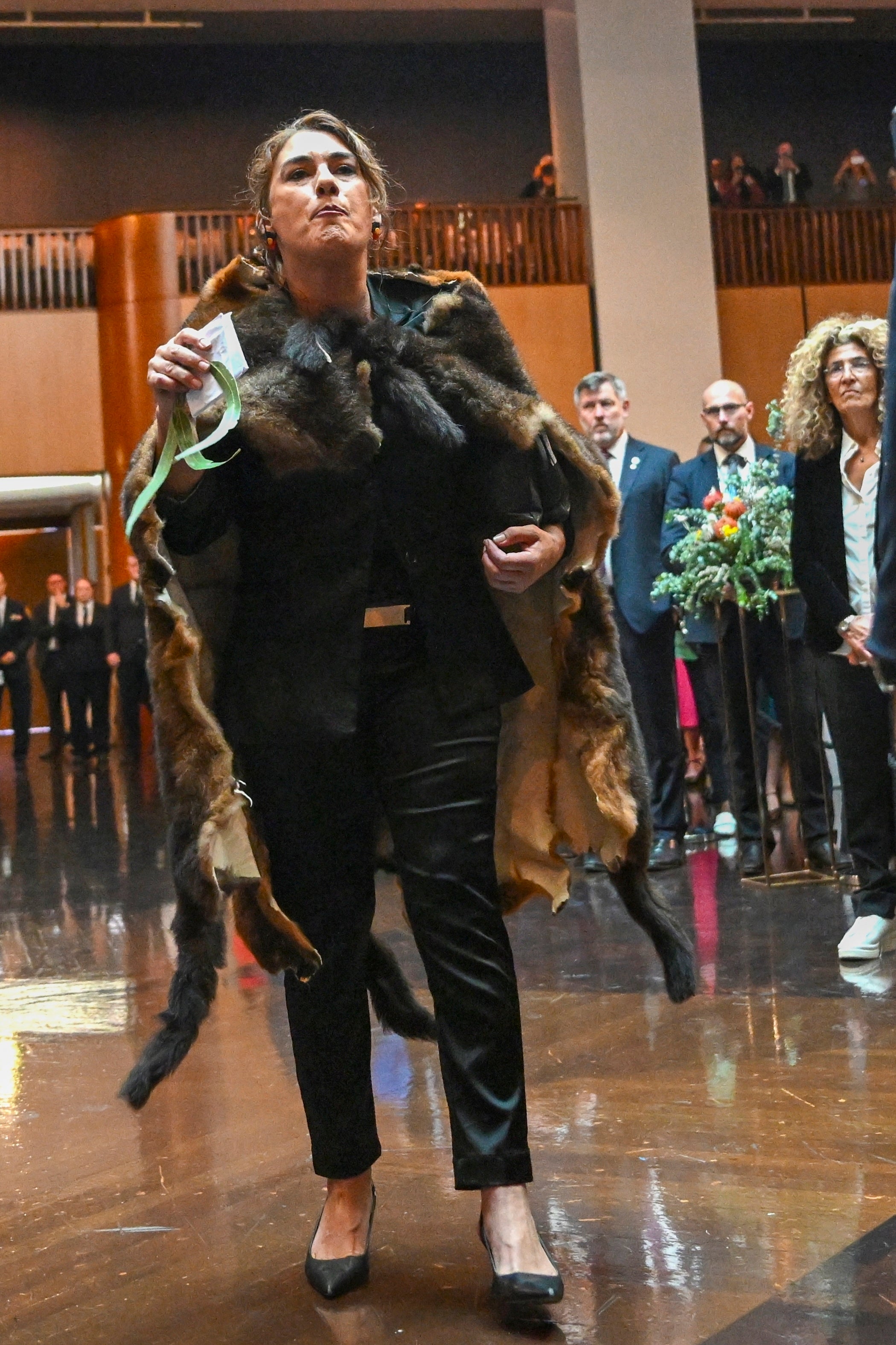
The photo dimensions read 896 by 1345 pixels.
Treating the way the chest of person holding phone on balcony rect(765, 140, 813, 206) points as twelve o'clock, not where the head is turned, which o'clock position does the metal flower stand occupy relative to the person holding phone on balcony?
The metal flower stand is roughly at 12 o'clock from the person holding phone on balcony.

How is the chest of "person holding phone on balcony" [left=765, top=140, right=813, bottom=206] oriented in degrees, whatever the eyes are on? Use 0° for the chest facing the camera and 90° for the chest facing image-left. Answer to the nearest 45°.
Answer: approximately 0°

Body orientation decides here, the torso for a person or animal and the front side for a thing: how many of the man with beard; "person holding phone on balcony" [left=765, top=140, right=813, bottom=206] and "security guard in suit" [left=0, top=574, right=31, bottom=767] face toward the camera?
3

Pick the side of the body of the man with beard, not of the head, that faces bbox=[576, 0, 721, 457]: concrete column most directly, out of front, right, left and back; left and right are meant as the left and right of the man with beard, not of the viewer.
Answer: back

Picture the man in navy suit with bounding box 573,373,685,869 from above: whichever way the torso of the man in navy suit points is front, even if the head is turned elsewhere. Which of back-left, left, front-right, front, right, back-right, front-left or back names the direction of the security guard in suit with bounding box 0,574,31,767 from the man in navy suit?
right

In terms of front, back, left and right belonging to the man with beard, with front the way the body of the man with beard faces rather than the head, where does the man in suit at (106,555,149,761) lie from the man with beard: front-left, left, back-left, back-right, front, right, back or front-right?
back-right

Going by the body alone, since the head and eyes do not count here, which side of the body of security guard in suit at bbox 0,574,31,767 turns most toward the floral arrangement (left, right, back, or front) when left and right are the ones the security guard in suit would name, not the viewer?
front

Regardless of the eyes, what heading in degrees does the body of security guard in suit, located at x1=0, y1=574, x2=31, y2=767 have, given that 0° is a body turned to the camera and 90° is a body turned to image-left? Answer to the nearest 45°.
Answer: approximately 0°

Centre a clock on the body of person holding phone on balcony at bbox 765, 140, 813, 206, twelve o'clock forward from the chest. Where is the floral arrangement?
The floral arrangement is roughly at 12 o'clock from the person holding phone on balcony.
